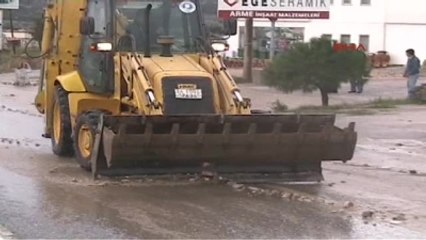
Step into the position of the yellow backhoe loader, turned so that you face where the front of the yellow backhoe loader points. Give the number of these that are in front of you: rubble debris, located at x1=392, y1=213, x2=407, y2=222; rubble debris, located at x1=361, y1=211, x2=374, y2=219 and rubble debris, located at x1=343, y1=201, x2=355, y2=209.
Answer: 3

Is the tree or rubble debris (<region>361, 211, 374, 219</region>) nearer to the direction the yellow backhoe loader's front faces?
the rubble debris

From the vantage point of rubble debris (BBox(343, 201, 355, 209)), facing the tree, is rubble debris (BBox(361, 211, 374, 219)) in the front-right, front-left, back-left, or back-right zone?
back-right

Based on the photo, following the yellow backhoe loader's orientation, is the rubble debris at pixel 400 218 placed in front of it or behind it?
in front

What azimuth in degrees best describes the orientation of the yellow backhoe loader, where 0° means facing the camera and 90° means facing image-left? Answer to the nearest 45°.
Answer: approximately 315°

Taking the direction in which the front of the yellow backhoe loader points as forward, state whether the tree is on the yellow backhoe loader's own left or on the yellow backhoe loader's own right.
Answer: on the yellow backhoe loader's own left

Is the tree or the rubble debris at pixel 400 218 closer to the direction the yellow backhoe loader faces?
the rubble debris

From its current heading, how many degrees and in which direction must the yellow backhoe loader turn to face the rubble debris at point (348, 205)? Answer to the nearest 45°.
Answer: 0° — it already faces it

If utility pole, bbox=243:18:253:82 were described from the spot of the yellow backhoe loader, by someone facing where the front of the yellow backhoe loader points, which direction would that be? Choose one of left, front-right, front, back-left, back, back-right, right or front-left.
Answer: back-left

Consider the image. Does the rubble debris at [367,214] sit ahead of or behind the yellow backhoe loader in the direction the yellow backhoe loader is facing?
ahead

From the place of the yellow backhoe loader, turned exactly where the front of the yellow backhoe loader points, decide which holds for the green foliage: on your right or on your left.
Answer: on your left

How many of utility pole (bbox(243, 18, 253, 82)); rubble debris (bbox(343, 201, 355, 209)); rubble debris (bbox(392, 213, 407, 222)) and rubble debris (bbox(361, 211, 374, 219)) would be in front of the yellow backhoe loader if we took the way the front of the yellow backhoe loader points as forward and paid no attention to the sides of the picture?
3

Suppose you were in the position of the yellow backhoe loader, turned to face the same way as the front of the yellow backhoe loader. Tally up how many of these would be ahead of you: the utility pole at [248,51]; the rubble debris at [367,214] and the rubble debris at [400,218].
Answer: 2

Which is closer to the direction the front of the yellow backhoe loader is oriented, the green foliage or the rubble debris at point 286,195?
the rubble debris

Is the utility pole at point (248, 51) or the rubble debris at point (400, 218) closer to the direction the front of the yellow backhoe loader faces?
the rubble debris

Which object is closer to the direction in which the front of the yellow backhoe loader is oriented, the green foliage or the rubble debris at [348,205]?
the rubble debris
